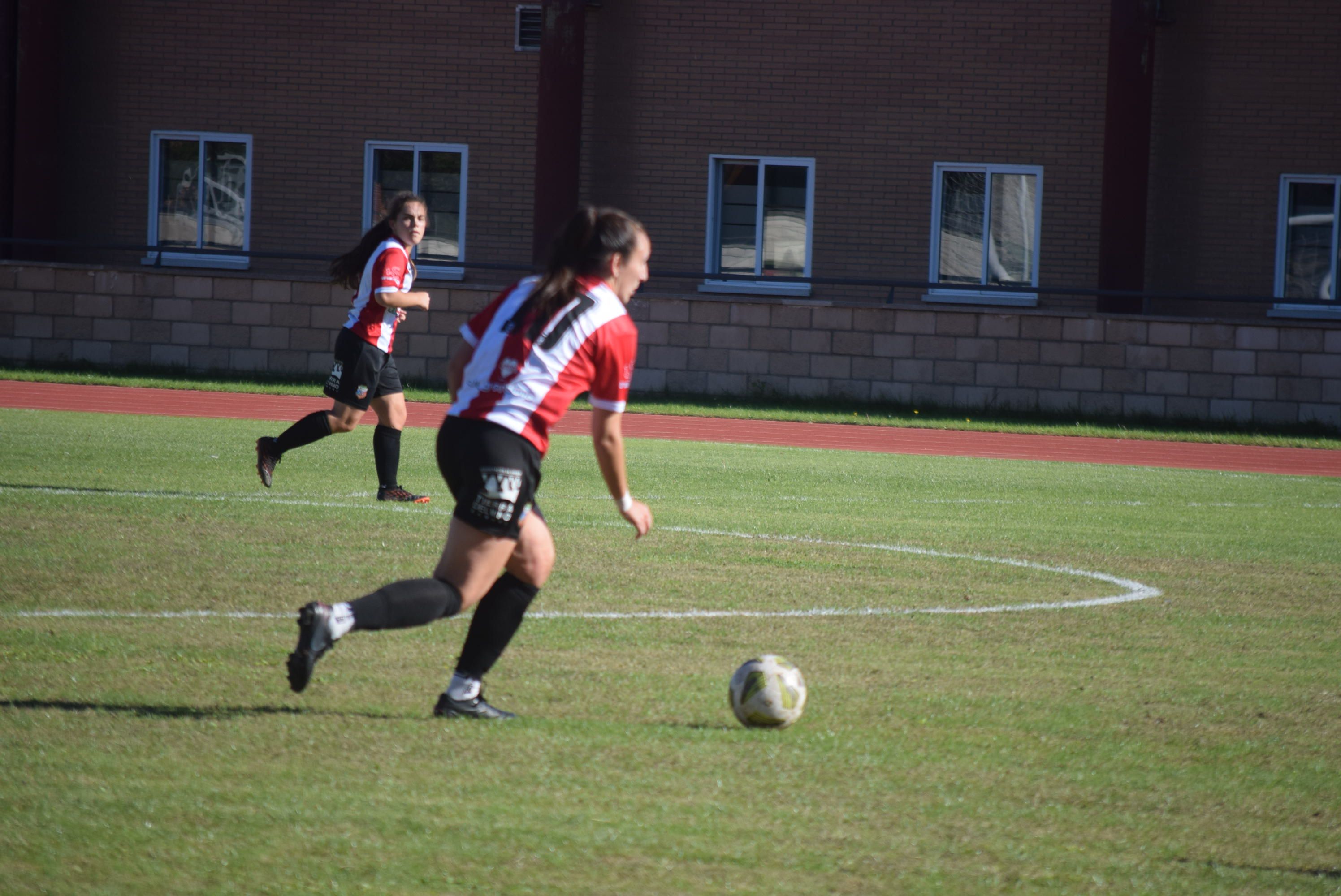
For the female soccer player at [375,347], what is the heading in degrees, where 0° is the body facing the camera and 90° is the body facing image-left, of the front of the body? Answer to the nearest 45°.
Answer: approximately 270°

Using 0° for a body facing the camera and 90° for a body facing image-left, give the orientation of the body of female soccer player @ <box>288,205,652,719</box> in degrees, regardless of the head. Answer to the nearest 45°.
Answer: approximately 225°

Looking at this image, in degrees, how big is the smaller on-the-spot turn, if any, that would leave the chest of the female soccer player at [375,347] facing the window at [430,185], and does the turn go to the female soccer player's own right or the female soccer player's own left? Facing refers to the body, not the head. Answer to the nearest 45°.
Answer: approximately 90° to the female soccer player's own left

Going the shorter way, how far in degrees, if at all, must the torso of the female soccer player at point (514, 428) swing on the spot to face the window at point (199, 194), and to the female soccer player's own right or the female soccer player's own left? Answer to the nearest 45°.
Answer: approximately 45° to the female soccer player's own left

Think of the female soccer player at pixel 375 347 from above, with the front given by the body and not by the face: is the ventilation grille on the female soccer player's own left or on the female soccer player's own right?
on the female soccer player's own left

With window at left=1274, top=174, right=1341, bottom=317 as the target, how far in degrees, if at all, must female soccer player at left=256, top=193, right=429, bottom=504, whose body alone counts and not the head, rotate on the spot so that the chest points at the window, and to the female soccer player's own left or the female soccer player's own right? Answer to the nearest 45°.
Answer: approximately 45° to the female soccer player's own left

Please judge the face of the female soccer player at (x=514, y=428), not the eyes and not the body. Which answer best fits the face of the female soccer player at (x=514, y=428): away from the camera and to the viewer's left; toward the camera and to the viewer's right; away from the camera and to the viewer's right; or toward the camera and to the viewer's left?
away from the camera and to the viewer's right
